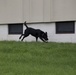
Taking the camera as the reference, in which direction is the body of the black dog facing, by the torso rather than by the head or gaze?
to the viewer's right
